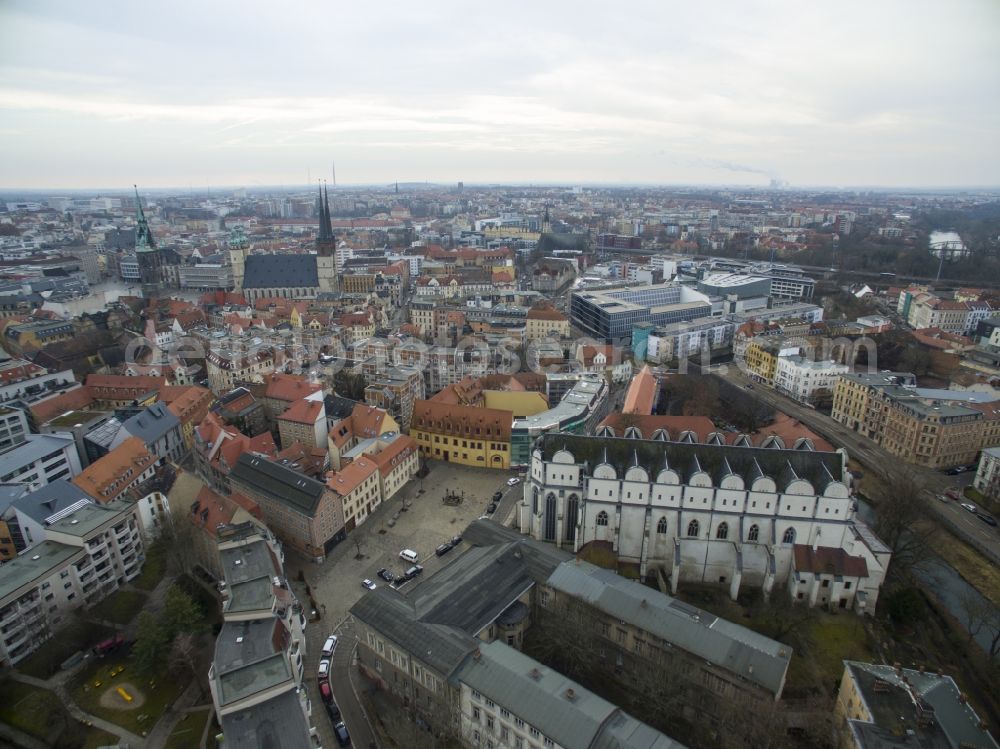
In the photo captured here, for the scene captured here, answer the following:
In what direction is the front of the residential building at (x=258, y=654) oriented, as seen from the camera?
facing to the right of the viewer

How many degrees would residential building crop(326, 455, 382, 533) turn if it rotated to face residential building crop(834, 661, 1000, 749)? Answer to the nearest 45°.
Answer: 0° — it already faces it

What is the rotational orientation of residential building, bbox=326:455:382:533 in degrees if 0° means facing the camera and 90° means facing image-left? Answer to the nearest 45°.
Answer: approximately 315°

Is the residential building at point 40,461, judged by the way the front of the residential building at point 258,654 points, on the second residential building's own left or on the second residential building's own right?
on the second residential building's own left

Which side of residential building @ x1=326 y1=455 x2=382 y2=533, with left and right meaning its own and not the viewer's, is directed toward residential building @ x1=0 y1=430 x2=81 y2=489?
back

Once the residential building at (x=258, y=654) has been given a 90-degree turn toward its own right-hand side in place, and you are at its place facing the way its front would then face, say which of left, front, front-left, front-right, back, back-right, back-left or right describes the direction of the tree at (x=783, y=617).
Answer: left

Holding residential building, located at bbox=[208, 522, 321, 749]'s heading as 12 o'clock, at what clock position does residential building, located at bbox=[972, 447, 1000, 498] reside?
residential building, located at bbox=[972, 447, 1000, 498] is roughly at 12 o'clock from residential building, located at bbox=[208, 522, 321, 749].

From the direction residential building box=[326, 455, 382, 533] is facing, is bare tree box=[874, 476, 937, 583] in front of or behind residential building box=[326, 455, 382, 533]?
in front

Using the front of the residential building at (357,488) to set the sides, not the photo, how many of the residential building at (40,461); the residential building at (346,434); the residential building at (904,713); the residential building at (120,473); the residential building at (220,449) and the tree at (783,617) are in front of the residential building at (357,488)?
2

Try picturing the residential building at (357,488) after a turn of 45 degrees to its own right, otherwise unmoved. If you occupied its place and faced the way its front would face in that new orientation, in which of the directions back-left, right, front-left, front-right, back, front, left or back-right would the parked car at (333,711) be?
front

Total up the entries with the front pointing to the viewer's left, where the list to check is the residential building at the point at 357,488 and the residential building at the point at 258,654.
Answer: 0

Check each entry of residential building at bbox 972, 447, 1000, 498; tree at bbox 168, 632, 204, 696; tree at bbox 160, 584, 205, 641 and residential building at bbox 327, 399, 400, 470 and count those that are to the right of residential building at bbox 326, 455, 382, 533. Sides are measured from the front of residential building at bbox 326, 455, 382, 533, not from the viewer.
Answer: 2

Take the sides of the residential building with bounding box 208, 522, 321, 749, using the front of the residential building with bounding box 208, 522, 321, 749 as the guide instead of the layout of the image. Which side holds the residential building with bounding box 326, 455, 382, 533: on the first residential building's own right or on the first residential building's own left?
on the first residential building's own left

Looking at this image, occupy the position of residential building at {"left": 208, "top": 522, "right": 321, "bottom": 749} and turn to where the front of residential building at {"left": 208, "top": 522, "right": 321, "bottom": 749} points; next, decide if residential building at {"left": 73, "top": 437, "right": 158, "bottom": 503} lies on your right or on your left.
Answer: on your left

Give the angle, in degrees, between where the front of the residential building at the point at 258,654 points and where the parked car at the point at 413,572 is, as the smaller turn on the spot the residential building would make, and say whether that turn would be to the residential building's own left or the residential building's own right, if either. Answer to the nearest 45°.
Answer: approximately 45° to the residential building's own left

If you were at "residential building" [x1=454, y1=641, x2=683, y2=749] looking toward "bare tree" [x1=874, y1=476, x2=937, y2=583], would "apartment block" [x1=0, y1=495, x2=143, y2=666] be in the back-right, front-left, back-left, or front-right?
back-left

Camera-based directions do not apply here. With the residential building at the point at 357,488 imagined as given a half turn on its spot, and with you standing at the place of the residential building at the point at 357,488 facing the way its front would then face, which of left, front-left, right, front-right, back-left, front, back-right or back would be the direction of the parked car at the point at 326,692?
back-left

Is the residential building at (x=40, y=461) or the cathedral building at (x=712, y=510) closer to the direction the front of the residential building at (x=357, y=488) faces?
the cathedral building

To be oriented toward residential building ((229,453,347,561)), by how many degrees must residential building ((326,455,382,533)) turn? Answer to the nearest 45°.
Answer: approximately 90° to its right

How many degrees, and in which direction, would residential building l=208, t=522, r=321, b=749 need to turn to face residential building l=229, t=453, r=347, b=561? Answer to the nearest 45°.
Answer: approximately 90° to its left

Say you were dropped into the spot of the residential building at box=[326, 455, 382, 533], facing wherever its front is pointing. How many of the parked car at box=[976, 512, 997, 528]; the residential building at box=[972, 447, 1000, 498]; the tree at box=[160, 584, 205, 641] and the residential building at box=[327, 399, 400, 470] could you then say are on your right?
1
